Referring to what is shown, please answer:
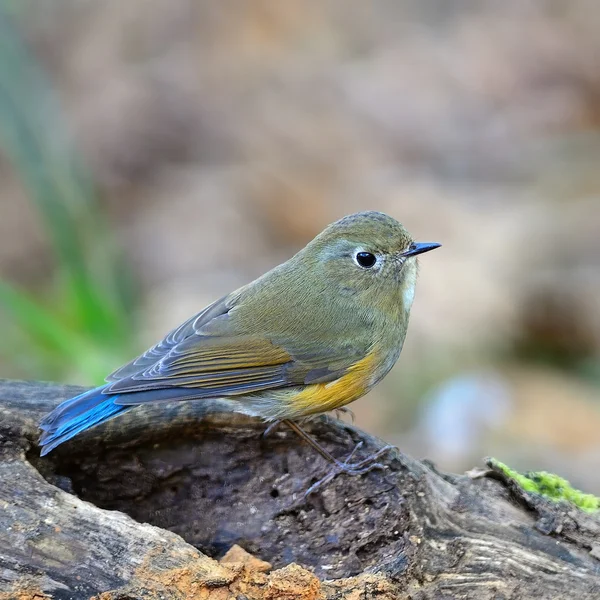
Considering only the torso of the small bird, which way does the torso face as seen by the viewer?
to the viewer's right

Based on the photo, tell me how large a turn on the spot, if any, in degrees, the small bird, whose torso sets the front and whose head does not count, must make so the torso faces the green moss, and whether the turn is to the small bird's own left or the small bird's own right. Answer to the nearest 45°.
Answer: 0° — it already faces it

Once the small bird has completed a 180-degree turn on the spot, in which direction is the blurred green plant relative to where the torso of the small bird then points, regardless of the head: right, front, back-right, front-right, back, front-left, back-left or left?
front-right
